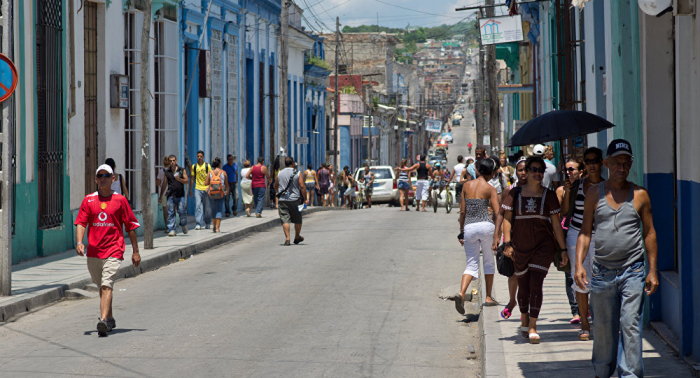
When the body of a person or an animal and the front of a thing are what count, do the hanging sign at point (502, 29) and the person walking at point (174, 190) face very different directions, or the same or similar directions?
same or similar directions

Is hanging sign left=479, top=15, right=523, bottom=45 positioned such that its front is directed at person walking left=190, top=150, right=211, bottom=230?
no

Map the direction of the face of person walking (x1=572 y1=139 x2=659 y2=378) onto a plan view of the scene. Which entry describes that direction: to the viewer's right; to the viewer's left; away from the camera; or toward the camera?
toward the camera

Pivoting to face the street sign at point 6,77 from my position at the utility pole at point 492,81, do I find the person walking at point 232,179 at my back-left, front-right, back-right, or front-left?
front-right

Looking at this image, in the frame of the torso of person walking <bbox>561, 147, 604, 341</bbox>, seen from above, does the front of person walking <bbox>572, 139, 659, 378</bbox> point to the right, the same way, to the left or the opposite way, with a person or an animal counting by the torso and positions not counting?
the same way

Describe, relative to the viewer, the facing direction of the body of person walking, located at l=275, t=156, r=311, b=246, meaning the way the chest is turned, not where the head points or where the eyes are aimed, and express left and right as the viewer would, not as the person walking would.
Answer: facing away from the viewer

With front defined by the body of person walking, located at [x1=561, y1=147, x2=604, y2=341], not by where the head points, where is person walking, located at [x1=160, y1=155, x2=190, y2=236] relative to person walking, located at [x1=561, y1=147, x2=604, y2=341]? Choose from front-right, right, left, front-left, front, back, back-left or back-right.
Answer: back-right

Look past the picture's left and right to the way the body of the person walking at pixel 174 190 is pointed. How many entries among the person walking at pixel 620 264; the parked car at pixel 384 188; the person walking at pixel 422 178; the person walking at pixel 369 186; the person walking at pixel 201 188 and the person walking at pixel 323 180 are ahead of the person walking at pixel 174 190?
1

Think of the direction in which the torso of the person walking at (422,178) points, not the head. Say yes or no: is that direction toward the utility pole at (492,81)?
no

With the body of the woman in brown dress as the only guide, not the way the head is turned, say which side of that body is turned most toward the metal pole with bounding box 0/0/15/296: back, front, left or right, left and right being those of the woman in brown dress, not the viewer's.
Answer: right

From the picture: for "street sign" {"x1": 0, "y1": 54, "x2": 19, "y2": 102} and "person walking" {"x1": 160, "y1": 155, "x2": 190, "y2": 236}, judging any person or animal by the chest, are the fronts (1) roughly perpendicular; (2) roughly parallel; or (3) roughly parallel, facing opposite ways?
roughly parallel

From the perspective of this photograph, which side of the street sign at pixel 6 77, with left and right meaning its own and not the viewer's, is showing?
front

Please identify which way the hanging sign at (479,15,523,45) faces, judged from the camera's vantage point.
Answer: facing the viewer
